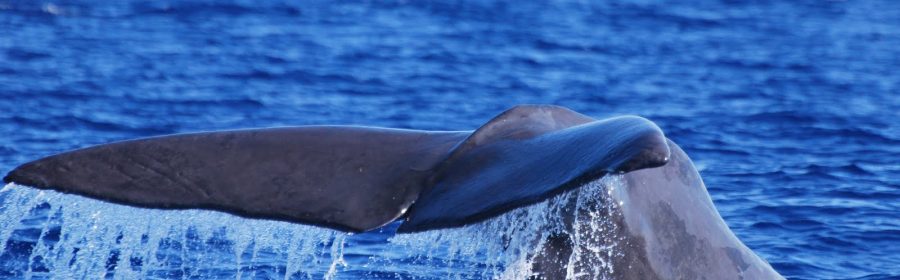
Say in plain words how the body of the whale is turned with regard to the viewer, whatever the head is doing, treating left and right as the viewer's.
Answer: facing away from the viewer and to the right of the viewer
